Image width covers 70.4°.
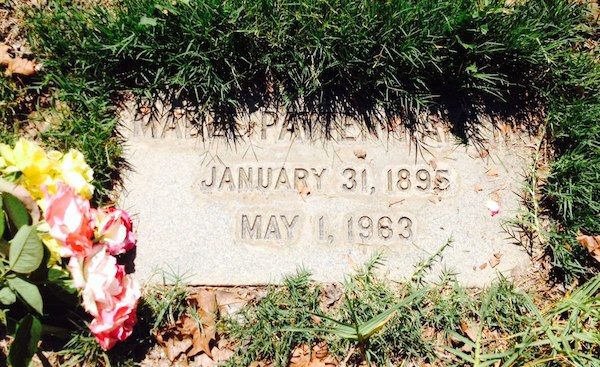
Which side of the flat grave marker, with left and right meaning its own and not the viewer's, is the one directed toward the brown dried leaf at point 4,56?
right

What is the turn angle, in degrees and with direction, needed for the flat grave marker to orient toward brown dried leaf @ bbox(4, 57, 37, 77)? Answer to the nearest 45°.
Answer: approximately 90° to its right

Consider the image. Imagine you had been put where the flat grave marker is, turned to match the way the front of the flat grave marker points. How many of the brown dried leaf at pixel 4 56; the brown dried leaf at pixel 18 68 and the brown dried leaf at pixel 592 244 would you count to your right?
2

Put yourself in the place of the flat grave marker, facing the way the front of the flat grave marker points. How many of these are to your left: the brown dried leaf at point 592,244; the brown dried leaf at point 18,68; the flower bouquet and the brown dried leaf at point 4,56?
1

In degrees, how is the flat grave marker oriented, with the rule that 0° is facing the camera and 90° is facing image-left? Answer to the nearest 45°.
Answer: approximately 0°

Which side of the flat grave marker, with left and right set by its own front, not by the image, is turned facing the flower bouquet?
right

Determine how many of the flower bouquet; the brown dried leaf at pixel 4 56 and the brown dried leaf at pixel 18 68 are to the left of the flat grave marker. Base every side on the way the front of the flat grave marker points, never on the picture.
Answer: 0

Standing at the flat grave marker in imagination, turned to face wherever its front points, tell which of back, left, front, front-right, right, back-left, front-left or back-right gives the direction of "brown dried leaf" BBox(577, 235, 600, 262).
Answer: left
